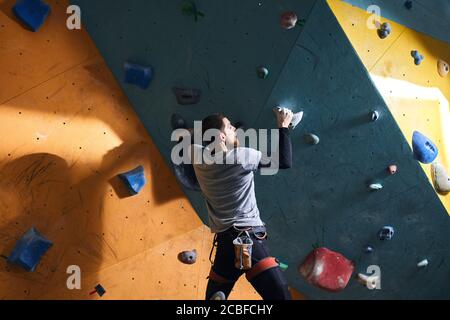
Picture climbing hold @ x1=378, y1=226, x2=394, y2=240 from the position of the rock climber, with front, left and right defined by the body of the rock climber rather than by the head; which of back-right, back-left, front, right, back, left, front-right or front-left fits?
front-right

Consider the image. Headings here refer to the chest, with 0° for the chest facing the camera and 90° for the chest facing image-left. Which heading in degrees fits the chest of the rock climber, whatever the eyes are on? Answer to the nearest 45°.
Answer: approximately 180°

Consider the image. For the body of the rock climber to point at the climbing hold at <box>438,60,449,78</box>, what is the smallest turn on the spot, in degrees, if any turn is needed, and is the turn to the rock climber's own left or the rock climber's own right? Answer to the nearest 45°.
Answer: approximately 45° to the rock climber's own right

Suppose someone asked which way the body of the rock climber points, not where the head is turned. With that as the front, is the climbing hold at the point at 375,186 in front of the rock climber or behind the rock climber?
in front

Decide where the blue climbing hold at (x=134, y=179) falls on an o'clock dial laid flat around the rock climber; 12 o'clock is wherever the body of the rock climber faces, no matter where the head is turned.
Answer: The blue climbing hold is roughly at 10 o'clock from the rock climber.

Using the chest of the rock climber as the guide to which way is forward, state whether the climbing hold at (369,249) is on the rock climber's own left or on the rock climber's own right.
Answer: on the rock climber's own right

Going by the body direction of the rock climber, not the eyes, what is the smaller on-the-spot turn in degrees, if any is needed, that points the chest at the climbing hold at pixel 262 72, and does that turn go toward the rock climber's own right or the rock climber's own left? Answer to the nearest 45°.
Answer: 0° — they already face it
